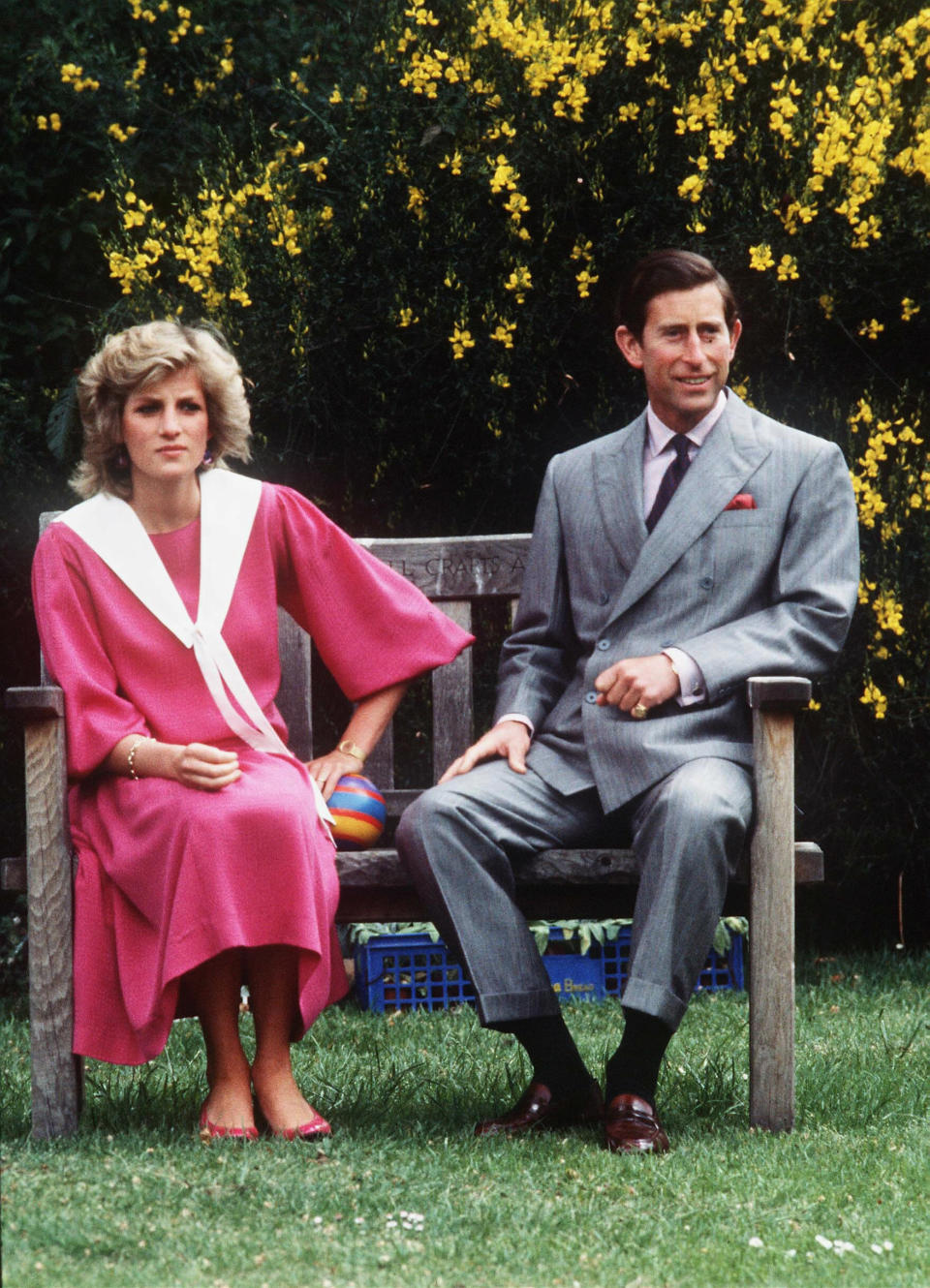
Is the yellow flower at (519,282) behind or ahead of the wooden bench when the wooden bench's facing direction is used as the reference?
behind

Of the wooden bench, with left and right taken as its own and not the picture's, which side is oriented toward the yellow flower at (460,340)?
back

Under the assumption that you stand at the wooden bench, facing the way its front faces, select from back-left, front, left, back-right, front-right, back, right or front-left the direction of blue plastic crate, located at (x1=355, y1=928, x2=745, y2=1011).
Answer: back

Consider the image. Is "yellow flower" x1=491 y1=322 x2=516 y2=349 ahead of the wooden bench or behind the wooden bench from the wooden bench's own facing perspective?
behind

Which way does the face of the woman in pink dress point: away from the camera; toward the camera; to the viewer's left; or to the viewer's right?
toward the camera

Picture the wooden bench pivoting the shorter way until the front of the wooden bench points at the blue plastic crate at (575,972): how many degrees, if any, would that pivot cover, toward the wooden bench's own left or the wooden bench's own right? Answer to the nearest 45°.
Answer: approximately 180°

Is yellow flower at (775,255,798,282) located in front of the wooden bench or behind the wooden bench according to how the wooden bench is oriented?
behind

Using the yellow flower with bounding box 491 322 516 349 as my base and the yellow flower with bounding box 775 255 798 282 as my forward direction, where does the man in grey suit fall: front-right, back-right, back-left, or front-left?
front-right
